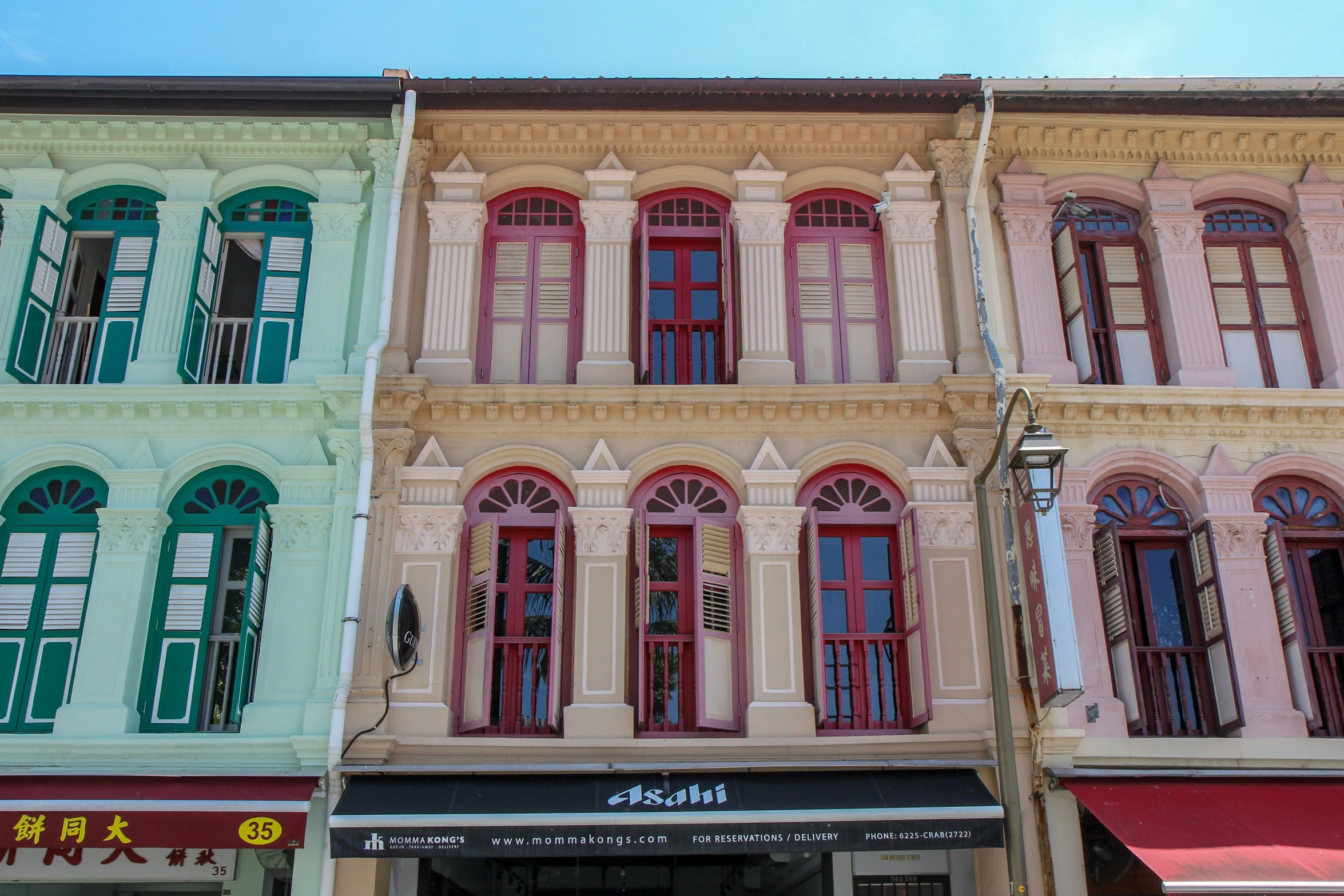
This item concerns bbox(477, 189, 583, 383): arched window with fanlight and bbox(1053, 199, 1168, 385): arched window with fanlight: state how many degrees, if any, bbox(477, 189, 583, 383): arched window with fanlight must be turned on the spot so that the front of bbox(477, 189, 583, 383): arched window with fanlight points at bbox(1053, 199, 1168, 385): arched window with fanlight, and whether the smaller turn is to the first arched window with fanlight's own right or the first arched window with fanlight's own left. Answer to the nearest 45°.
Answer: approximately 90° to the first arched window with fanlight's own left

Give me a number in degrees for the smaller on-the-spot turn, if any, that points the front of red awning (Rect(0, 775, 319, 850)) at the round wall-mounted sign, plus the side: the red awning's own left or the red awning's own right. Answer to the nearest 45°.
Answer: approximately 90° to the red awning's own left

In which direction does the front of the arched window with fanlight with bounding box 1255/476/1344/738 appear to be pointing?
toward the camera

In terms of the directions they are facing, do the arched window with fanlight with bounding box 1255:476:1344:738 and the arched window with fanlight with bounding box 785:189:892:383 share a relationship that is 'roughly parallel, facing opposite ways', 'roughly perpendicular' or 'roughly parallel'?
roughly parallel

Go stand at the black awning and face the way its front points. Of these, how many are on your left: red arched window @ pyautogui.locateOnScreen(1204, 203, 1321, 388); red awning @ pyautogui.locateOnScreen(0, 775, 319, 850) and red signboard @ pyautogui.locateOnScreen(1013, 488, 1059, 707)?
2

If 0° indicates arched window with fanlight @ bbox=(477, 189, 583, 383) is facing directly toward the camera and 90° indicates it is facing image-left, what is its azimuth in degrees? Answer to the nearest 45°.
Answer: approximately 0°

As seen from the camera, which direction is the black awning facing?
toward the camera

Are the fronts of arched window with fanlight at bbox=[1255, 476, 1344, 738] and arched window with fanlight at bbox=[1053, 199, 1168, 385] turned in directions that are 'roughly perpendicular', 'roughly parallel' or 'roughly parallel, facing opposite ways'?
roughly parallel
